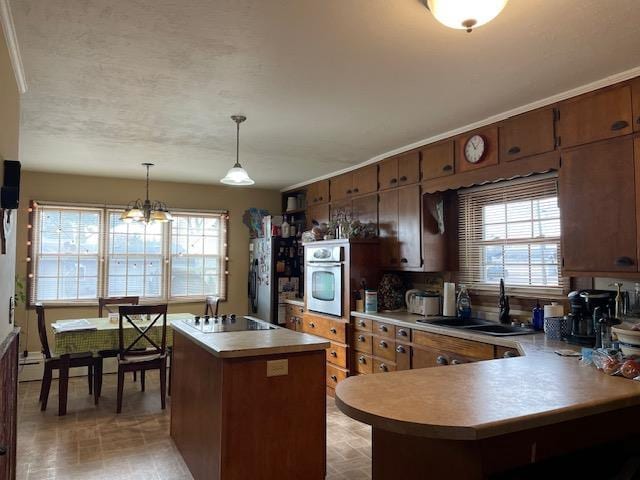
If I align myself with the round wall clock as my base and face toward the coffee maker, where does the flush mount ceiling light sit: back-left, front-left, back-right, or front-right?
front-right

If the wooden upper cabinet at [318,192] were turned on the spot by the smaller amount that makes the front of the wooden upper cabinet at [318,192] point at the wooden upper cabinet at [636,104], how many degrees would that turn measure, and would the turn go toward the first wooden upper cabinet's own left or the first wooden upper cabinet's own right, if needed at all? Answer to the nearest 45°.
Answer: approximately 90° to the first wooden upper cabinet's own left

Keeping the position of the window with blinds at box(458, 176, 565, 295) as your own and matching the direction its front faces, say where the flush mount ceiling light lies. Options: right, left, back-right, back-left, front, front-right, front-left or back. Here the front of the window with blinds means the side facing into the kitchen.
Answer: front-left

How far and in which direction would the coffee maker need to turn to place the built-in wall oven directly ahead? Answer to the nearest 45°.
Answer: approximately 90° to its right

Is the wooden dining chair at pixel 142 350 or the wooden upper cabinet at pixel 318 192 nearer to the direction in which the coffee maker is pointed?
the wooden dining chair

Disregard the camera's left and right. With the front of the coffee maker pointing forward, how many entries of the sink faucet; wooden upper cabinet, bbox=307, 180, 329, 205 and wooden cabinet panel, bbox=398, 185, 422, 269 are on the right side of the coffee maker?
3

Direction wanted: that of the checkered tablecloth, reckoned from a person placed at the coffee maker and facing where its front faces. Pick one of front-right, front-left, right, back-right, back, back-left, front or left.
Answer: front-right

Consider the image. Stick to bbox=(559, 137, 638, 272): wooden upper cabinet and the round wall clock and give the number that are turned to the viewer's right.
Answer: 0

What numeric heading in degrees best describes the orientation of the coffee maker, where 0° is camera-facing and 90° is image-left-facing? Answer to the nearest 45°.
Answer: approximately 45°

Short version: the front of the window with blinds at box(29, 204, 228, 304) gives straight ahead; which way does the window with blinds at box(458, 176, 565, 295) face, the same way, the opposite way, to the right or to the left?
to the right

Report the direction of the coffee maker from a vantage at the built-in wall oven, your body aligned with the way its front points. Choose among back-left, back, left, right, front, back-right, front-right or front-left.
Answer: left

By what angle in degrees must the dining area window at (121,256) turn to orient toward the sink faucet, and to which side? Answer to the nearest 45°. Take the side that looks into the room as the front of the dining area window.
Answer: approximately 45° to its left

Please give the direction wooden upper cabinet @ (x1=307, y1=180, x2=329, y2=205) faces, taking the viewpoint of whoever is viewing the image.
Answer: facing the viewer and to the left of the viewer

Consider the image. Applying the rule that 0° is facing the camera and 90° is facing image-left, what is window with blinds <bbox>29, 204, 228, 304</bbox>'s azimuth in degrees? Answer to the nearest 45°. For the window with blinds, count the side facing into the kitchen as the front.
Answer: approximately 0°

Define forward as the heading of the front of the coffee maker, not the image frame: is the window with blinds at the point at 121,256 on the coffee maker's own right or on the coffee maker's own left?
on the coffee maker's own right

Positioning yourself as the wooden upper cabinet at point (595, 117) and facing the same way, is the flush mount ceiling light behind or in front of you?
in front

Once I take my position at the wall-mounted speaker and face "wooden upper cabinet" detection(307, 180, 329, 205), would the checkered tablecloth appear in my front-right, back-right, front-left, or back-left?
front-left

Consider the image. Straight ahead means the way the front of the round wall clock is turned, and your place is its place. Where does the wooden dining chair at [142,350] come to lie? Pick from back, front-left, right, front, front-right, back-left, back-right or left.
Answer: front-right
